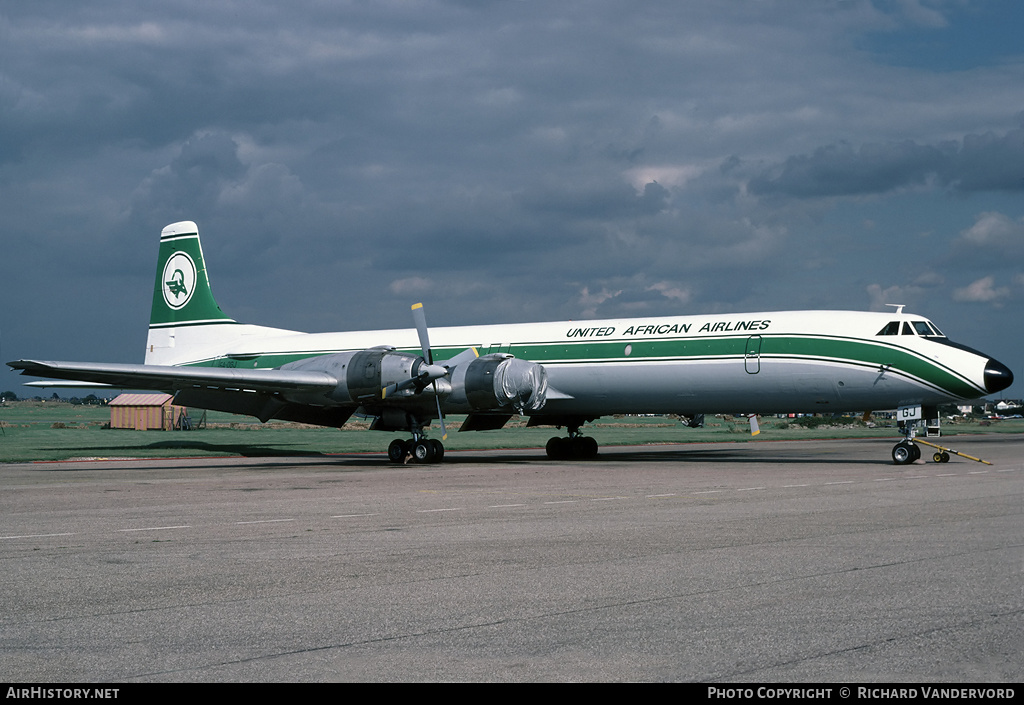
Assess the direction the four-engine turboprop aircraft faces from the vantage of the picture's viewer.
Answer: facing the viewer and to the right of the viewer
